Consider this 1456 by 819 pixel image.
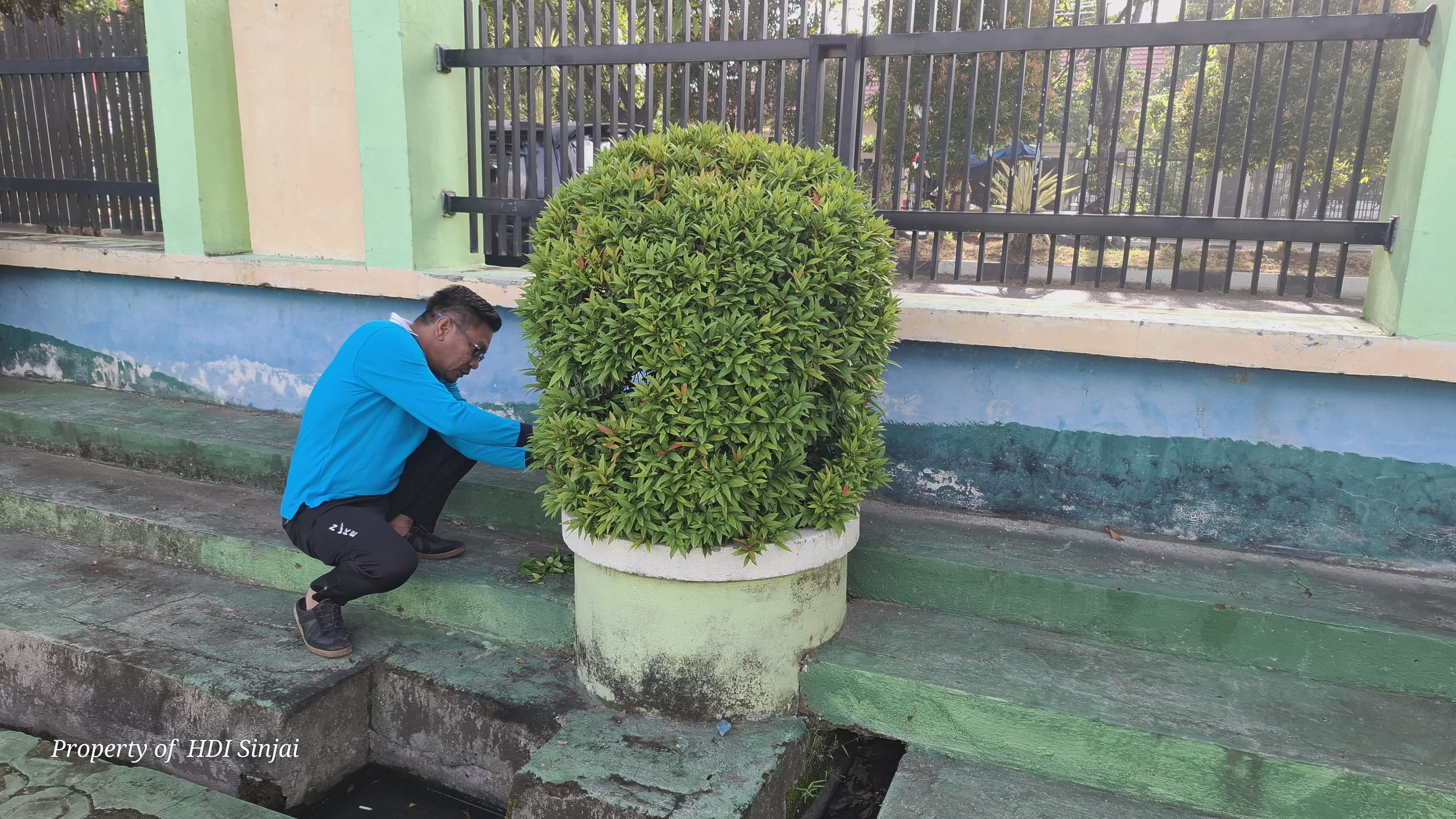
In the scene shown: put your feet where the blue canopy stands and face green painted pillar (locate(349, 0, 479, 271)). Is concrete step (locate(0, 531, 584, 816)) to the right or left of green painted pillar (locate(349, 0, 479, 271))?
left

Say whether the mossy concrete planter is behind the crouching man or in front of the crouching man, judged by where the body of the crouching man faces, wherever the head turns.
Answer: in front

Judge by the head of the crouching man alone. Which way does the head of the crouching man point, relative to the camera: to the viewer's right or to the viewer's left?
to the viewer's right

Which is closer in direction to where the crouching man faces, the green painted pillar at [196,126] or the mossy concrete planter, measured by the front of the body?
the mossy concrete planter

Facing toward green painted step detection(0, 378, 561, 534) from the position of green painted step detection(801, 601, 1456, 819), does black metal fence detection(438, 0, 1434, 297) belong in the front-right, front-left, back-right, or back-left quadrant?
front-right

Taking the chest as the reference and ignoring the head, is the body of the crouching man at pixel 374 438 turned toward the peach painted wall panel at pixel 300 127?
no

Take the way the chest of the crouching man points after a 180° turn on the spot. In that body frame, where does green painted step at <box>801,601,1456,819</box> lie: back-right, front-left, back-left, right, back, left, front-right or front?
back-left

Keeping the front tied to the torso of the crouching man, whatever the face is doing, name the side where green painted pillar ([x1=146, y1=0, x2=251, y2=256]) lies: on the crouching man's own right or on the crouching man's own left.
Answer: on the crouching man's own left

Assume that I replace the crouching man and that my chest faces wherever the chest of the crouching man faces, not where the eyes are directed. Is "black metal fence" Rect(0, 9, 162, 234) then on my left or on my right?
on my left

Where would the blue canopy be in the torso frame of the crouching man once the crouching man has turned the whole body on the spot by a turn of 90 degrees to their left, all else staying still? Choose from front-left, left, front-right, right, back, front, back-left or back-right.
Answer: right

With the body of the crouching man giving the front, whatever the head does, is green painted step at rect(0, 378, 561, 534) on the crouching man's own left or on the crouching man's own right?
on the crouching man's own left

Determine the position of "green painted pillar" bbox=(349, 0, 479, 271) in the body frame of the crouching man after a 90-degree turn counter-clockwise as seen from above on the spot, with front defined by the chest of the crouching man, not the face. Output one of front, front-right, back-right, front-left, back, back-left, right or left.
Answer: front

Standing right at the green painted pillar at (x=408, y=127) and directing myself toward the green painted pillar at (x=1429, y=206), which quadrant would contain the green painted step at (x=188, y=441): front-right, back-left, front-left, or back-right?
back-right

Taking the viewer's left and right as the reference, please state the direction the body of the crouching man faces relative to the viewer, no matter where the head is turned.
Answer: facing to the right of the viewer
